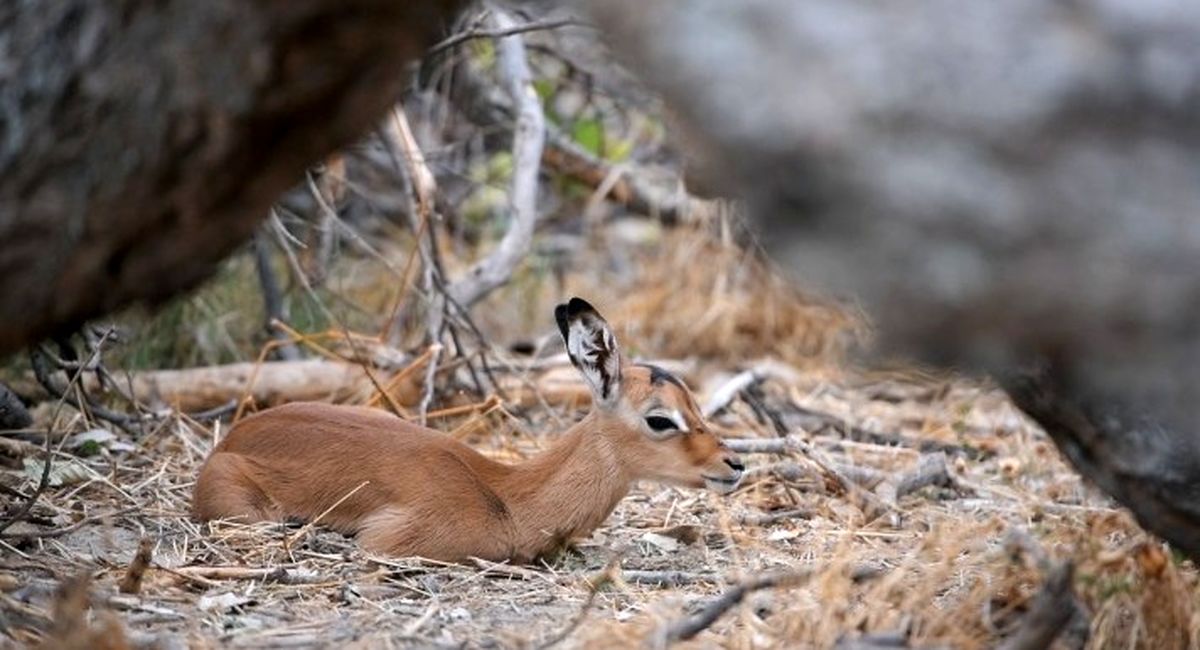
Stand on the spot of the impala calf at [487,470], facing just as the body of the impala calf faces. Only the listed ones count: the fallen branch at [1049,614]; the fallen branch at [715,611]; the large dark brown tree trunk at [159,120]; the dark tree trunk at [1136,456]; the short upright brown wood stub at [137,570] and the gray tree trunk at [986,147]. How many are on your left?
0

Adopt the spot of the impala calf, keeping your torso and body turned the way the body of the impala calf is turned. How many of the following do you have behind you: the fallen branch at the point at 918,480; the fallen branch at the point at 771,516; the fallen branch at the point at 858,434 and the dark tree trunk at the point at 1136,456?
0

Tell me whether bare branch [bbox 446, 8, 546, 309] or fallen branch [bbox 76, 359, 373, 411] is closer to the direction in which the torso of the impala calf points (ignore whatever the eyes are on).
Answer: the bare branch

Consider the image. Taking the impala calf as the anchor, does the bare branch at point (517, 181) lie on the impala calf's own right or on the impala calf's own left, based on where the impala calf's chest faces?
on the impala calf's own left

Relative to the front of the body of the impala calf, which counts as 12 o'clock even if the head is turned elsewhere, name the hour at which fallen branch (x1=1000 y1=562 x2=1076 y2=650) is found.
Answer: The fallen branch is roughly at 2 o'clock from the impala calf.

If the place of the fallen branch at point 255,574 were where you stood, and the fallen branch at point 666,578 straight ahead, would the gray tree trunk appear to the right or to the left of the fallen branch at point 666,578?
right

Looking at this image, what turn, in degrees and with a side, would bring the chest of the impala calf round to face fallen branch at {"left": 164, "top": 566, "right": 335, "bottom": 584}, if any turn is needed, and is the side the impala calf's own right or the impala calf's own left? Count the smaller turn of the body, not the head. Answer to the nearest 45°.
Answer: approximately 135° to the impala calf's own right

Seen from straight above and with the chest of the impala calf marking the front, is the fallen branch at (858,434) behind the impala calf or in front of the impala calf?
in front

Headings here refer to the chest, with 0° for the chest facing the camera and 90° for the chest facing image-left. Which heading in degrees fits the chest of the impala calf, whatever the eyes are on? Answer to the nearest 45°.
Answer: approximately 270°

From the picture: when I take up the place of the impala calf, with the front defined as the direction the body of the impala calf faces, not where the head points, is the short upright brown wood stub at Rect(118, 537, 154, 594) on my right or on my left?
on my right

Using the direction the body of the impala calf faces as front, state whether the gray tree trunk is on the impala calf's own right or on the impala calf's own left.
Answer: on the impala calf's own right

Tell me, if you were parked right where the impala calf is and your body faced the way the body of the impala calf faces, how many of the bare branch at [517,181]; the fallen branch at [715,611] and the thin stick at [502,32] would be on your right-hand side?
1

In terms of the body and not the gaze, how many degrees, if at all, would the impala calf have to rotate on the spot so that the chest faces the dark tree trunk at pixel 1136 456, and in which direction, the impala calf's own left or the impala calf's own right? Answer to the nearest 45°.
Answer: approximately 45° to the impala calf's own right

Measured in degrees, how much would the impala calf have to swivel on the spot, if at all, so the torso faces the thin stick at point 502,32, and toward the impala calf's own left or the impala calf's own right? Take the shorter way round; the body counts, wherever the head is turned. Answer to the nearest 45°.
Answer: approximately 90° to the impala calf's own left

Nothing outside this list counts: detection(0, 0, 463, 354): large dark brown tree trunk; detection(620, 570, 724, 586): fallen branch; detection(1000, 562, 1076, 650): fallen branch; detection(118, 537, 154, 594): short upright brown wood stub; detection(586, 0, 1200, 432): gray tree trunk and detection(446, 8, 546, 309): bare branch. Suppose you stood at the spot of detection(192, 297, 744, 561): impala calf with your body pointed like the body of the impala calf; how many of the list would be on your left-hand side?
1

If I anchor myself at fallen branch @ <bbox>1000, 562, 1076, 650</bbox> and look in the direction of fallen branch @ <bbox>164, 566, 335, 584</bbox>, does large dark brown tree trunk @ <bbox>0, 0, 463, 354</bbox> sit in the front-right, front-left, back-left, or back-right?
front-left

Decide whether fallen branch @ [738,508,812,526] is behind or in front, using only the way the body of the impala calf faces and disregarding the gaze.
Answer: in front

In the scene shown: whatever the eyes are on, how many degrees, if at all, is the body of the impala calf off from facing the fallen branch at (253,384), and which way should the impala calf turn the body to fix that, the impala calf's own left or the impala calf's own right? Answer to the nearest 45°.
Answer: approximately 135° to the impala calf's own left
